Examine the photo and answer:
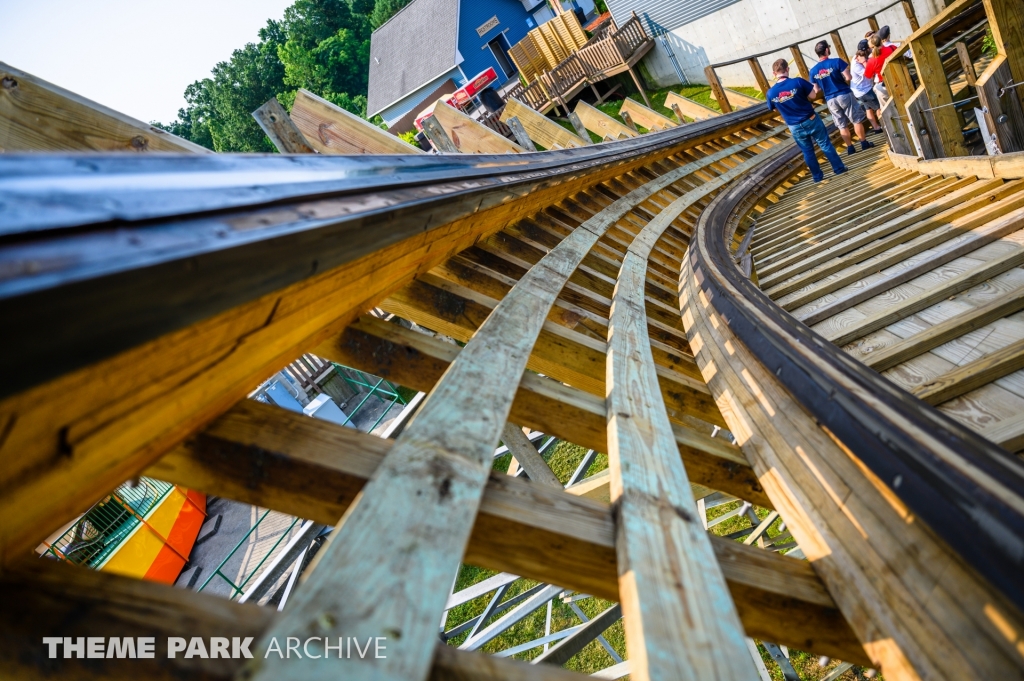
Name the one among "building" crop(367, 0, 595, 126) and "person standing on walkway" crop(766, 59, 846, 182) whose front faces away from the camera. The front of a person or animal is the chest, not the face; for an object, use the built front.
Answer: the person standing on walkway

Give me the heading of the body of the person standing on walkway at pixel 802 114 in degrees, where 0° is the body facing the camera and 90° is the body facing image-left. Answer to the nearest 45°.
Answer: approximately 180°

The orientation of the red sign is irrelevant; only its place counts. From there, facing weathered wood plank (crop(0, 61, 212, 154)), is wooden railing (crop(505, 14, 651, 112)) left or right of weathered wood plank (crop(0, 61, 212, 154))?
left

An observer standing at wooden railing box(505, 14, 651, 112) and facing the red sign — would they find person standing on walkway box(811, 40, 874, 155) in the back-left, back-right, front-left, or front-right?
back-left

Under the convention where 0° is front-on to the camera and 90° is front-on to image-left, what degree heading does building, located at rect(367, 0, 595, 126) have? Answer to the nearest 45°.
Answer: approximately 315°

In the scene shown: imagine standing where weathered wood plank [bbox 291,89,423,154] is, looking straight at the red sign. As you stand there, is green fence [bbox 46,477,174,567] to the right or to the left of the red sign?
left

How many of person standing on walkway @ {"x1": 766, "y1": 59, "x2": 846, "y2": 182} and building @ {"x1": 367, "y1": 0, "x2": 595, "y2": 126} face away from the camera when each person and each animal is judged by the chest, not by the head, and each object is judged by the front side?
1

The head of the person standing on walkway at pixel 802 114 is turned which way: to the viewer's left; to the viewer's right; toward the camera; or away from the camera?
away from the camera
